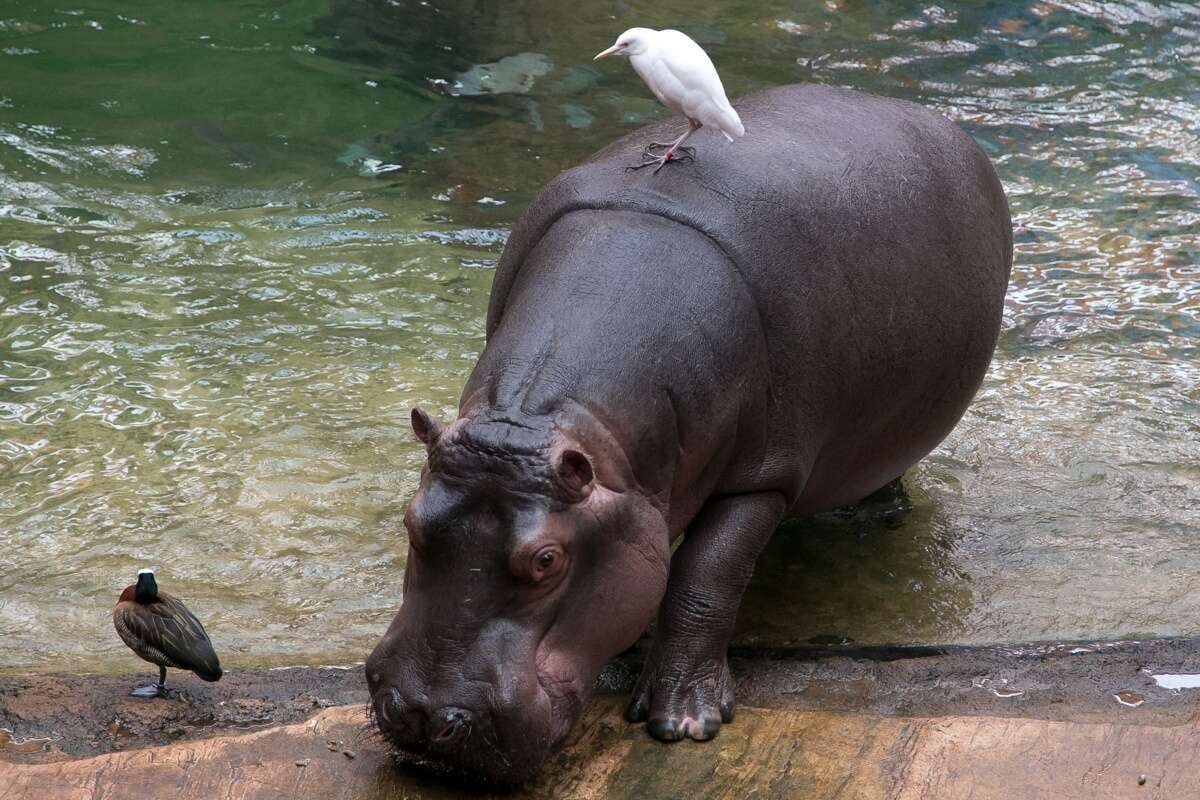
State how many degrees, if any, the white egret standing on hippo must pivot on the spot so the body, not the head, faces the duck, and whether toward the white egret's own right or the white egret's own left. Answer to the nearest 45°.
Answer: approximately 45° to the white egret's own left

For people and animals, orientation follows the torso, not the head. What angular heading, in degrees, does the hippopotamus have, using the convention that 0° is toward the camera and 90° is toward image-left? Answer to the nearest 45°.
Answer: approximately 45°

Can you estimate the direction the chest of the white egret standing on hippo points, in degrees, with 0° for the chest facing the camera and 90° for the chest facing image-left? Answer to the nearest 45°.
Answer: approximately 90°

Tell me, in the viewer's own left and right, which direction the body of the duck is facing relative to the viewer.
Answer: facing to the left of the viewer
